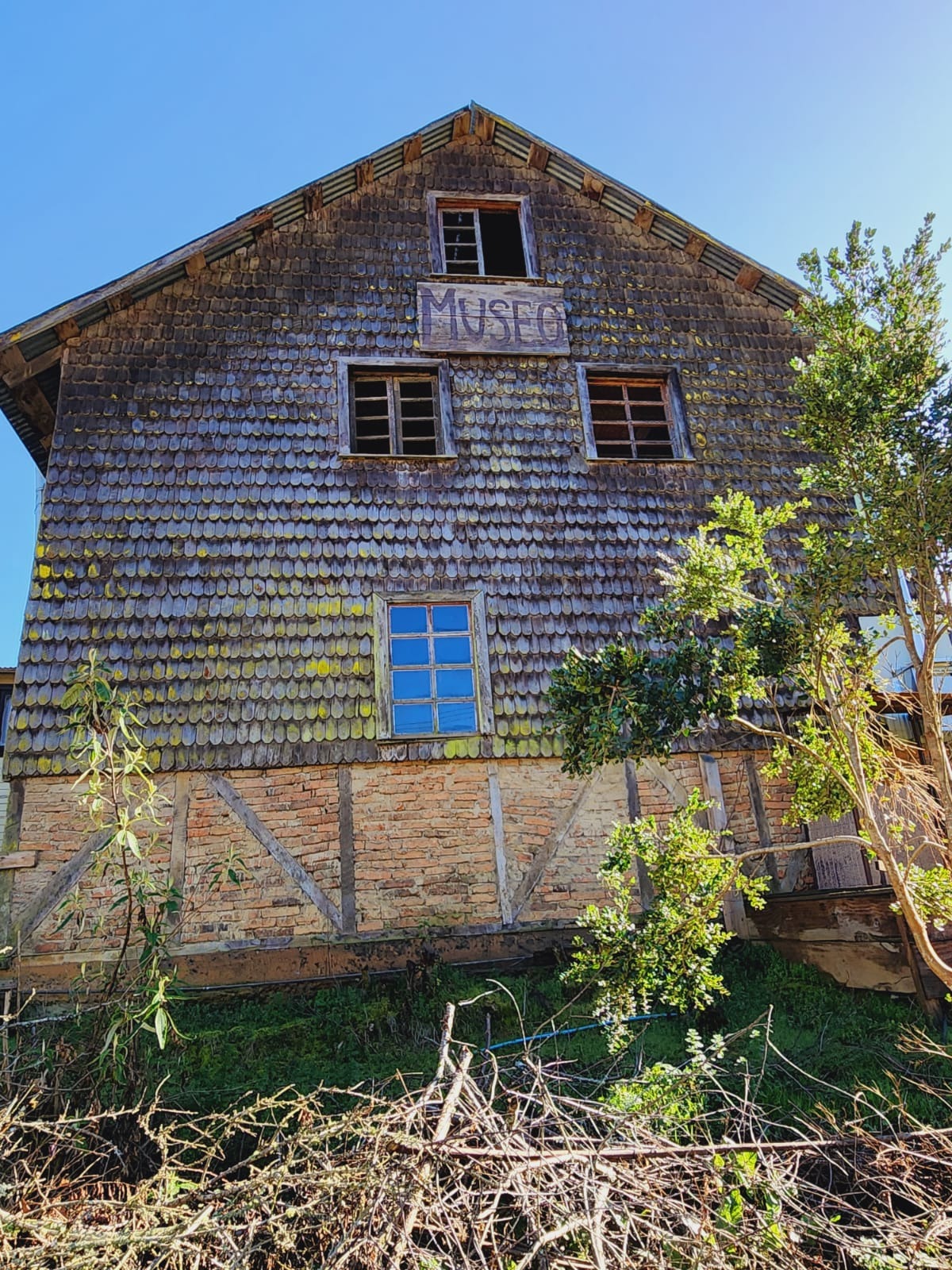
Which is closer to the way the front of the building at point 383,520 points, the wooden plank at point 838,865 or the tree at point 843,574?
the tree

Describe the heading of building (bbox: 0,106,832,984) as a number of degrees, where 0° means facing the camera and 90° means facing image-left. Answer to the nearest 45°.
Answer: approximately 0°

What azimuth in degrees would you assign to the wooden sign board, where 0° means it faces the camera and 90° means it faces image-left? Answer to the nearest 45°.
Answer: approximately 0°

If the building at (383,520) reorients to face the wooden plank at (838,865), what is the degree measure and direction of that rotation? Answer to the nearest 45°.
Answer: approximately 90° to its left
